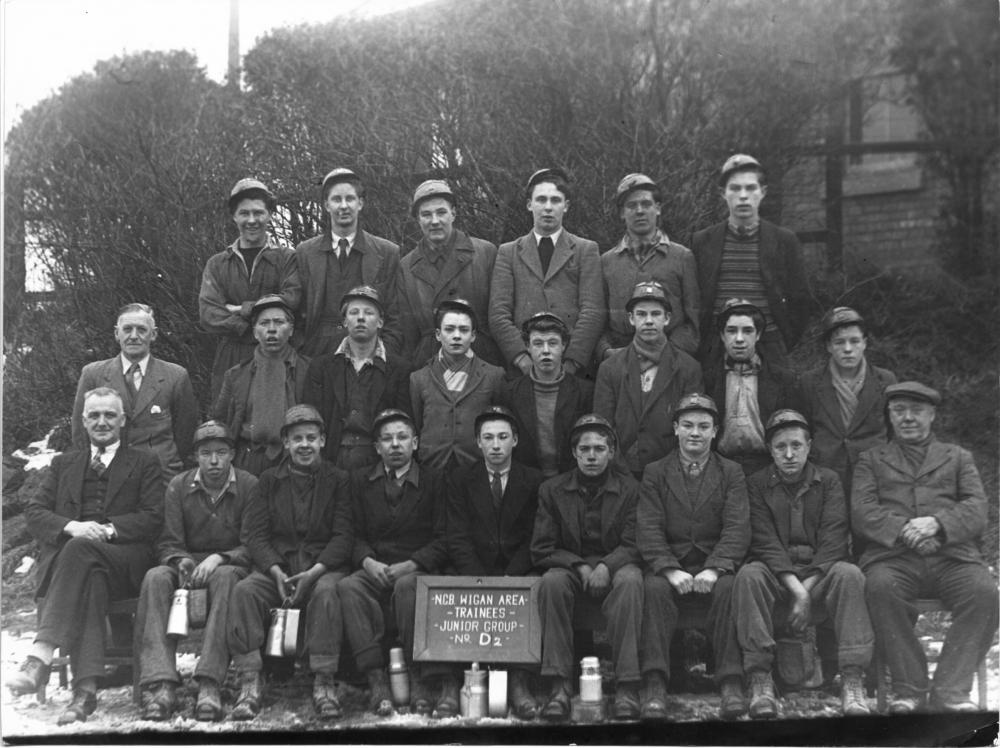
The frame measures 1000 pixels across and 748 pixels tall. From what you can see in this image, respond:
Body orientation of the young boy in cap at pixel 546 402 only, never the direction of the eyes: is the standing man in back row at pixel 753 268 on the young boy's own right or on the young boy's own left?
on the young boy's own left

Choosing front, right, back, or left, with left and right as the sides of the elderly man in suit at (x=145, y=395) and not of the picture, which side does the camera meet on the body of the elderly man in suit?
front

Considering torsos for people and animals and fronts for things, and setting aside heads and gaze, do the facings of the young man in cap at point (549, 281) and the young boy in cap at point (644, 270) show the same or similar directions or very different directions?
same or similar directions

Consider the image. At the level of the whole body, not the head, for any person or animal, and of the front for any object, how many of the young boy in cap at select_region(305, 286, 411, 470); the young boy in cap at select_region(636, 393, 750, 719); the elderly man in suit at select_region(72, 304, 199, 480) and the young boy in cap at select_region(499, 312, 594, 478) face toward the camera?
4

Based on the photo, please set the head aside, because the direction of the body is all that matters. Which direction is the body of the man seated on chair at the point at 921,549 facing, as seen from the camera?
toward the camera

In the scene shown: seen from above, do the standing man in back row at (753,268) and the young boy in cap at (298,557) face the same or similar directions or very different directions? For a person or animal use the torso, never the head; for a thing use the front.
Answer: same or similar directions

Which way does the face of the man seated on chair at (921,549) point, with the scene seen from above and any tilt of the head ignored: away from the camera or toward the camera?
toward the camera

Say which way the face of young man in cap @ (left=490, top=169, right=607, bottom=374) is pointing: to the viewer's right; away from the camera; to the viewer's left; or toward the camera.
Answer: toward the camera

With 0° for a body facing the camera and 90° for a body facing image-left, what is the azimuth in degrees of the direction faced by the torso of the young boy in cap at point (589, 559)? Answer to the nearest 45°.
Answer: approximately 0°

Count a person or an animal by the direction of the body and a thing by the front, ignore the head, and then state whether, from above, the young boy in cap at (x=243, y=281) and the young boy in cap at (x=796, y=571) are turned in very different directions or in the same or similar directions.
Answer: same or similar directions

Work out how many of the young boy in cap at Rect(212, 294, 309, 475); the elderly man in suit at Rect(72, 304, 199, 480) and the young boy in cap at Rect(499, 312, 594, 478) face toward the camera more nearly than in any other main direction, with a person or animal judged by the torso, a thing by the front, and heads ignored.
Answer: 3

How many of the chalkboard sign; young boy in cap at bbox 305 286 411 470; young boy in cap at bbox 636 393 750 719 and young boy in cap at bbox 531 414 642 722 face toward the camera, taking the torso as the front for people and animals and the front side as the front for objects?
4

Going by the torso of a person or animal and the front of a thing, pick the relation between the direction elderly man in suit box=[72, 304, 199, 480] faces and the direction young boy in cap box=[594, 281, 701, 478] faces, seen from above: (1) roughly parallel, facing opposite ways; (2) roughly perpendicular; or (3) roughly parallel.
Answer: roughly parallel
